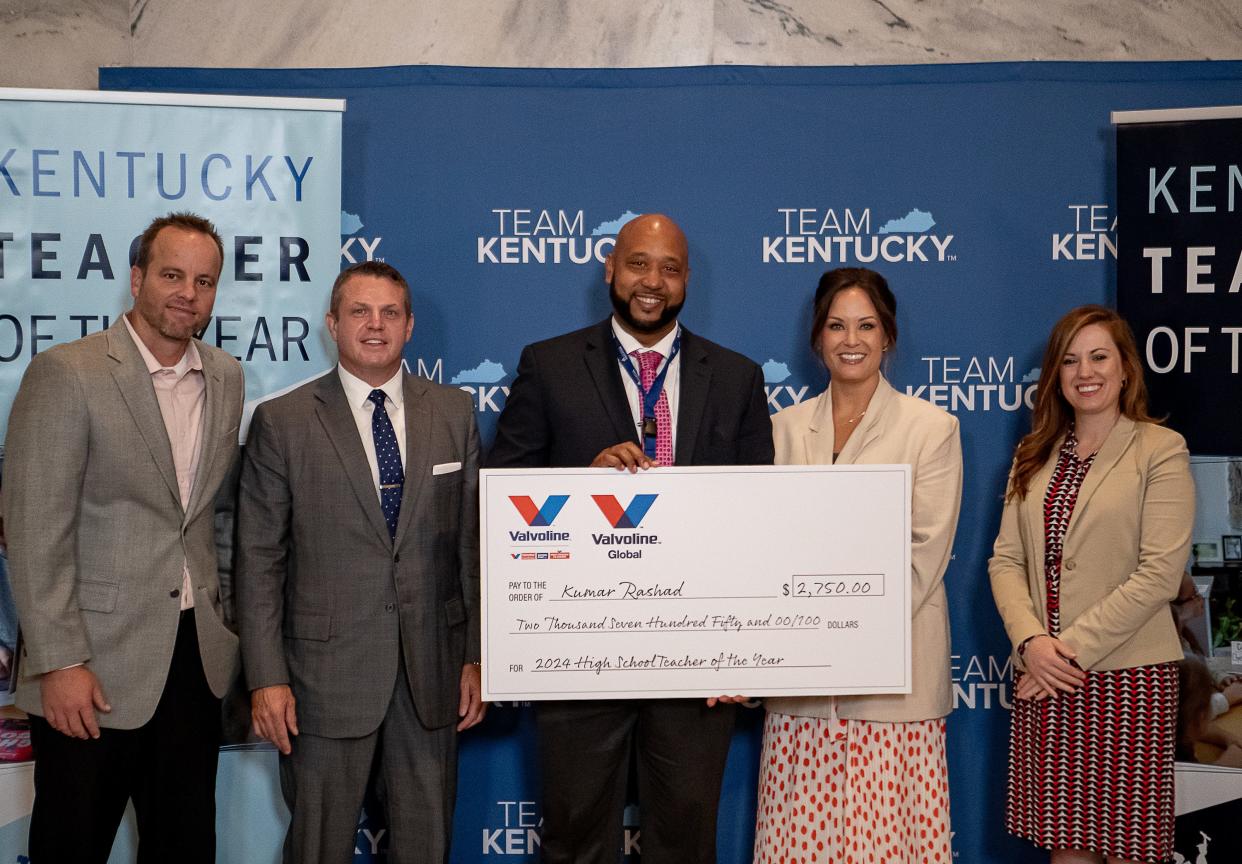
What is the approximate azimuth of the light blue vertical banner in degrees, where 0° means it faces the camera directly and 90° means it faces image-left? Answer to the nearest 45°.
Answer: approximately 0°

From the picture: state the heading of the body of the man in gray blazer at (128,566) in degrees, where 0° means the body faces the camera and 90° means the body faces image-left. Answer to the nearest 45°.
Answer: approximately 315°

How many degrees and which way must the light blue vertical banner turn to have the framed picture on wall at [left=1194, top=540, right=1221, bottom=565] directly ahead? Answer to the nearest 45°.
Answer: approximately 90° to its left

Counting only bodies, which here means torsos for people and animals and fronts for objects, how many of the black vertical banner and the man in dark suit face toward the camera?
2
